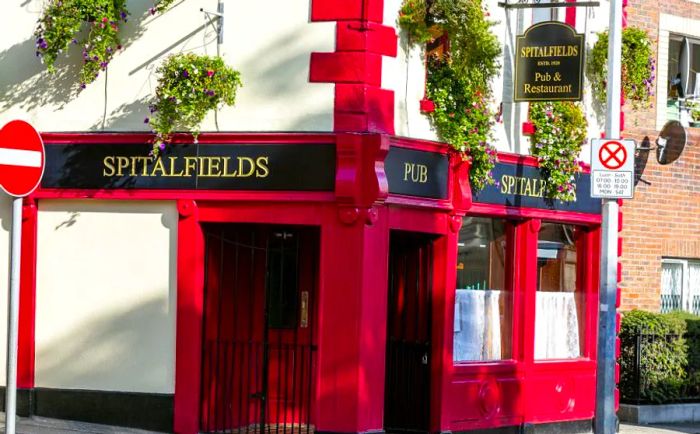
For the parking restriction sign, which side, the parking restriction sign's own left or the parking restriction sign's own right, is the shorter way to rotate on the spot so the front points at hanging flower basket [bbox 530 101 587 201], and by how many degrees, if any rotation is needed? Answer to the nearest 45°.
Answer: approximately 180°

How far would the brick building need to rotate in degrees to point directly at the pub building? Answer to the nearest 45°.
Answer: approximately 45° to its right

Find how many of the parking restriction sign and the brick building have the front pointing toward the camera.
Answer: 2

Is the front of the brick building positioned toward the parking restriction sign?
yes

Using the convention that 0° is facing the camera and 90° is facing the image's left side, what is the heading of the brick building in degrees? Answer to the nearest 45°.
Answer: approximately 0°

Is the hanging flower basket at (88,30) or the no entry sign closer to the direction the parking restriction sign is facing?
the no entry sign

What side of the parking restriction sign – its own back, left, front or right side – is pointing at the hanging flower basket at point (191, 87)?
right

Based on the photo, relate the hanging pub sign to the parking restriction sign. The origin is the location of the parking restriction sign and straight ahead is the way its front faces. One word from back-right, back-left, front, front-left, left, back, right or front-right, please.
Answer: back-right

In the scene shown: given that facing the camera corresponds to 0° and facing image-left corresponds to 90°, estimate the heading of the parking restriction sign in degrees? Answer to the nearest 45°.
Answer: approximately 0°
